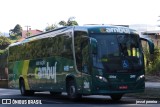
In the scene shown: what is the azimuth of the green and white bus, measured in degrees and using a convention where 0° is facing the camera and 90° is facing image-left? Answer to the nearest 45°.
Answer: approximately 315°

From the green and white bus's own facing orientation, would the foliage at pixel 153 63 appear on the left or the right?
on its left
